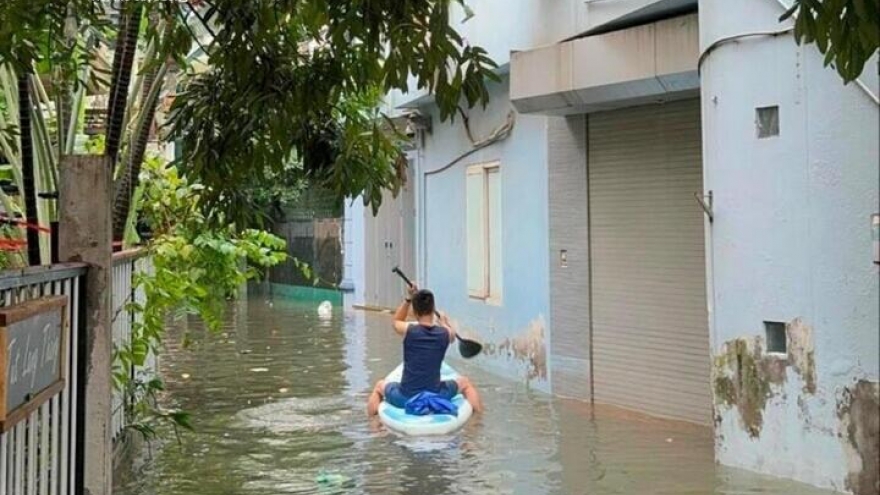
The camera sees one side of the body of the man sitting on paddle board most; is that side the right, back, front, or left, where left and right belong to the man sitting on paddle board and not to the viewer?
back

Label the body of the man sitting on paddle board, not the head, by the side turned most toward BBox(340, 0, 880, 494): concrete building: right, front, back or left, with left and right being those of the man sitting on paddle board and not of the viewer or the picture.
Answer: right

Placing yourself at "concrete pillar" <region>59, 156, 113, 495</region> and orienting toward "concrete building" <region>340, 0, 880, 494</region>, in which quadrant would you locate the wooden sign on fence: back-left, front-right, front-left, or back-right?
back-right

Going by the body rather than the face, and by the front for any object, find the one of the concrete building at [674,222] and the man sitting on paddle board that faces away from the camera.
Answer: the man sitting on paddle board

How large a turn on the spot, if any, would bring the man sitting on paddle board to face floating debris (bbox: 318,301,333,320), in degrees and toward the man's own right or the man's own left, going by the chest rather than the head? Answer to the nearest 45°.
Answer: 0° — they already face it

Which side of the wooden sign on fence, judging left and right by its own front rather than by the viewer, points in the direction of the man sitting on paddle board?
left

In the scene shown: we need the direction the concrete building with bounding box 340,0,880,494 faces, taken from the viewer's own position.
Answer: facing the viewer and to the left of the viewer

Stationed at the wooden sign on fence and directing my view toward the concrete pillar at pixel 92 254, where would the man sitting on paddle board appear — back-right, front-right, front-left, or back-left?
front-right

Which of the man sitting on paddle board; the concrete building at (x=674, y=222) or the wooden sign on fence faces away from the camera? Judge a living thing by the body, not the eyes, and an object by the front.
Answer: the man sitting on paddle board

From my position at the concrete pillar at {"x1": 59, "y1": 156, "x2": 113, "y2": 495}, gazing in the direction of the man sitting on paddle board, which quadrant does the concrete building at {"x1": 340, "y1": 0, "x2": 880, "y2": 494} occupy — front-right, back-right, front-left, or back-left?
front-right

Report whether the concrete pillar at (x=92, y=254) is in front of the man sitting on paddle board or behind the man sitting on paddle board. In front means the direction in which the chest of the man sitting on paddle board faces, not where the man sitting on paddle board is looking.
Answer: behind

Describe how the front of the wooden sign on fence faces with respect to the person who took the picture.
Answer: facing the viewer and to the right of the viewer

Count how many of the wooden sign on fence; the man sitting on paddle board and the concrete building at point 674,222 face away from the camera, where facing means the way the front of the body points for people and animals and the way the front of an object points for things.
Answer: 1

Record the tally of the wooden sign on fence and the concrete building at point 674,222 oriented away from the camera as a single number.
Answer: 0

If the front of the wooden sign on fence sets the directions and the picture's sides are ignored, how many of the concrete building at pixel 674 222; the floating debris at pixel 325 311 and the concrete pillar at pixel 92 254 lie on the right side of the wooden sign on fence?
0

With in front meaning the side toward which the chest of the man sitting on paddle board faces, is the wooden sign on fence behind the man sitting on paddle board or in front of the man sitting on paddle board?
behind

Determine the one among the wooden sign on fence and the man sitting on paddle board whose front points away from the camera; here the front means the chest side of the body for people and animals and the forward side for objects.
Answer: the man sitting on paddle board

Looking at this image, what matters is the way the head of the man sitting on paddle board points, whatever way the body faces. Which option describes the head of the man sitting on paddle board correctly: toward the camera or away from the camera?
away from the camera
